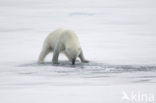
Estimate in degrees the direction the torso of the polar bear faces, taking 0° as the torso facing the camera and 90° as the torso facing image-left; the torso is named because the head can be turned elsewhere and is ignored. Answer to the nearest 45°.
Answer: approximately 315°
